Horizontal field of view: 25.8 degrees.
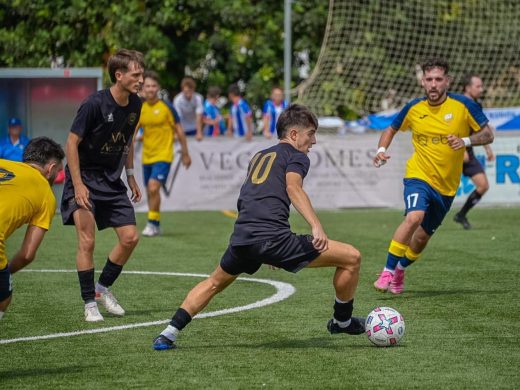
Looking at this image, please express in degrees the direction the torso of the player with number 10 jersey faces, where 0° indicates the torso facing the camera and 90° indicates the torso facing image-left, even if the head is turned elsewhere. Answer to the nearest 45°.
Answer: approximately 225°

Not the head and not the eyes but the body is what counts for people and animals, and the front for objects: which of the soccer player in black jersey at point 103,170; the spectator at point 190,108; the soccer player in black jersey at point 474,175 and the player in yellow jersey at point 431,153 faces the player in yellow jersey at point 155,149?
the spectator

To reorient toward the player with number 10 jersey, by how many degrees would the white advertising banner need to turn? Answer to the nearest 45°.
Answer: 0° — it already faces them

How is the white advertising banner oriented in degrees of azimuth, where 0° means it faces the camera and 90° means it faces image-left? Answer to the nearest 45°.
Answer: approximately 0°

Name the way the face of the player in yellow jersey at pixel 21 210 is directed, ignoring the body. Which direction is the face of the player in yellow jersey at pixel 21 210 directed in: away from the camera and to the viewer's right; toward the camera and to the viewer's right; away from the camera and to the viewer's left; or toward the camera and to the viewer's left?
away from the camera and to the viewer's right

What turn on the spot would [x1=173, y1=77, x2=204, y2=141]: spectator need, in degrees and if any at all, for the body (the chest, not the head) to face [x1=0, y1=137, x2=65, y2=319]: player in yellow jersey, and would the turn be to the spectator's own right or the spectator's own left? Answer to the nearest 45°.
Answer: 0° — they already face them
